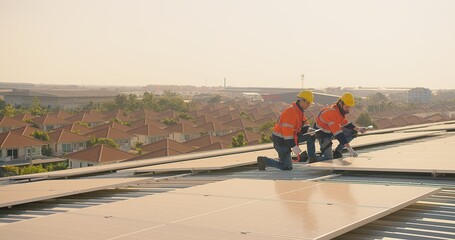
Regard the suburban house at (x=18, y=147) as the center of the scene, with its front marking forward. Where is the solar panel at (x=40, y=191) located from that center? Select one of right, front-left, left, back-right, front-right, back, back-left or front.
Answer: front-right

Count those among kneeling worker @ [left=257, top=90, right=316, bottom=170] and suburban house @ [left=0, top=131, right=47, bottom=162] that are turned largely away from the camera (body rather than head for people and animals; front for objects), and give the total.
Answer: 0

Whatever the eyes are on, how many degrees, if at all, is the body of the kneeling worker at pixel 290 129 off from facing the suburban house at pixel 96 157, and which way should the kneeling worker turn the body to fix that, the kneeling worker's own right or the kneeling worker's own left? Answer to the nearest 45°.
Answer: approximately 135° to the kneeling worker's own left

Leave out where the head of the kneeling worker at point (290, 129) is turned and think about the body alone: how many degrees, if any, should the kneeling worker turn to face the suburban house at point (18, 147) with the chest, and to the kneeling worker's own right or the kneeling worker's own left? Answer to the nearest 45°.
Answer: approximately 135° to the kneeling worker's own left

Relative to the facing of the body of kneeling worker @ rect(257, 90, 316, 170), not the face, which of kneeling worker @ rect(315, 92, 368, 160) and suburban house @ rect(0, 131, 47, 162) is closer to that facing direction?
the kneeling worker

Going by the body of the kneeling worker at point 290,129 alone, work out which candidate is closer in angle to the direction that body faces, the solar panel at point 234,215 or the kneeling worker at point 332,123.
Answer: the kneeling worker

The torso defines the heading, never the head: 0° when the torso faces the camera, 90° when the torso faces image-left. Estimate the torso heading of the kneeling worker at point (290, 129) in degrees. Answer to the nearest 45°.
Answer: approximately 270°

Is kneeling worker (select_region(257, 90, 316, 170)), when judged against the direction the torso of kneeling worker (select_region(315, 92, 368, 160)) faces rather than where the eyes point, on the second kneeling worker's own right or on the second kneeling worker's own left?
on the second kneeling worker's own right
